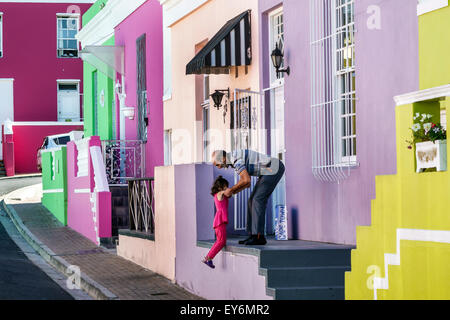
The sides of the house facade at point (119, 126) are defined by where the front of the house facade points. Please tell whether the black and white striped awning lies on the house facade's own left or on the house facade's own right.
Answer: on the house facade's own left

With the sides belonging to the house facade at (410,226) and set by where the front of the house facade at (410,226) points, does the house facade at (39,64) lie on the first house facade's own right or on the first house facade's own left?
on the first house facade's own right

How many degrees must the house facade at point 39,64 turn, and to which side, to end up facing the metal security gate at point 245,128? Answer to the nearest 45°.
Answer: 0° — it already faces it

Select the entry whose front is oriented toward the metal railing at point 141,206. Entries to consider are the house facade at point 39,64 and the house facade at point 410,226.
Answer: the house facade at point 39,64

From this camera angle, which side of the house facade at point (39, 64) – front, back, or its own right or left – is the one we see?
front

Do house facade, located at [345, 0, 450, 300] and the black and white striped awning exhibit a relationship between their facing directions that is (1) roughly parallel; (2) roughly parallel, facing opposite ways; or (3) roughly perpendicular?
roughly parallel

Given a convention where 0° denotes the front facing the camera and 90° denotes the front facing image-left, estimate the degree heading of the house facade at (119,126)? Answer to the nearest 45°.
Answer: approximately 45°

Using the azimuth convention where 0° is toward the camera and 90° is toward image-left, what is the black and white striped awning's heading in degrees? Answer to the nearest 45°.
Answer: approximately 45°

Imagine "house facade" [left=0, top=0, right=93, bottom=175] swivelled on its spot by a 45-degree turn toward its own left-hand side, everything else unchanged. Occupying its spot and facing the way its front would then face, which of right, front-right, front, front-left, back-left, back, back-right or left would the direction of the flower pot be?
front-right

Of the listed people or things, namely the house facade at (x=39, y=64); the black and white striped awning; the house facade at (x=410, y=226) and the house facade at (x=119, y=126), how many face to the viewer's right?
0

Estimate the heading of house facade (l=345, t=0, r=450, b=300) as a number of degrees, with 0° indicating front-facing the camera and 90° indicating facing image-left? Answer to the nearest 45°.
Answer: approximately 45°

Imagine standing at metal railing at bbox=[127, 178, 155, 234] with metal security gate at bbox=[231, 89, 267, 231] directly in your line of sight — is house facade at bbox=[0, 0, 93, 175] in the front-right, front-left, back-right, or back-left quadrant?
back-left

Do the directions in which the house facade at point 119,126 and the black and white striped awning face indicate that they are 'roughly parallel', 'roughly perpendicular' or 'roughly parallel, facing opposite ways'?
roughly parallel

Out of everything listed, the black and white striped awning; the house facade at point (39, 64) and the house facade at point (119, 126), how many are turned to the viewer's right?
0

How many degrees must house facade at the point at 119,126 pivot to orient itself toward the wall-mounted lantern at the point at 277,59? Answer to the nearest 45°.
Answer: approximately 45° to its left
